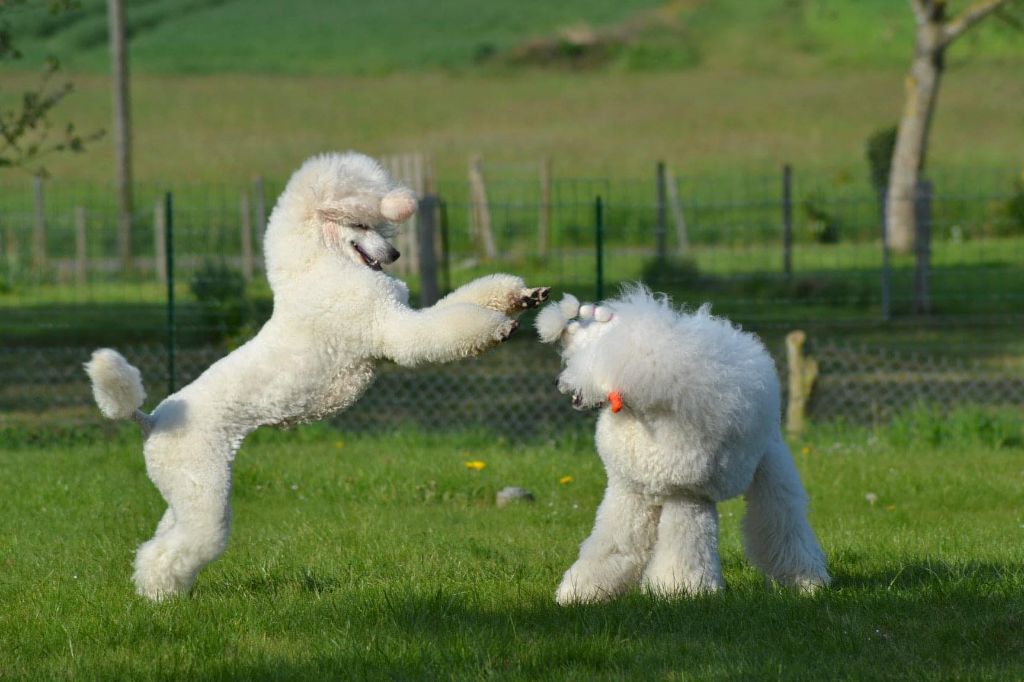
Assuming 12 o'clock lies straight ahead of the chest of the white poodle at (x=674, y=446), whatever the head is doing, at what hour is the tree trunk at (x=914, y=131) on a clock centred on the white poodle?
The tree trunk is roughly at 5 o'clock from the white poodle.

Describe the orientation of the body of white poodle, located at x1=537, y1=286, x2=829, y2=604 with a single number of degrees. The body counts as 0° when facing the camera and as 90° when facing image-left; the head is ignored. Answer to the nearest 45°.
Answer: approximately 45°

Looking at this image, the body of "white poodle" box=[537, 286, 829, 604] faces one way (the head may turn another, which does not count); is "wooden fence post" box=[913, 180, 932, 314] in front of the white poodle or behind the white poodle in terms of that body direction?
behind

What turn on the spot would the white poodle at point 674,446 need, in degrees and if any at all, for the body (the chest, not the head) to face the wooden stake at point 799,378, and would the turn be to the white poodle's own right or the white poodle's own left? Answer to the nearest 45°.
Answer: approximately 135° to the white poodle's own right
